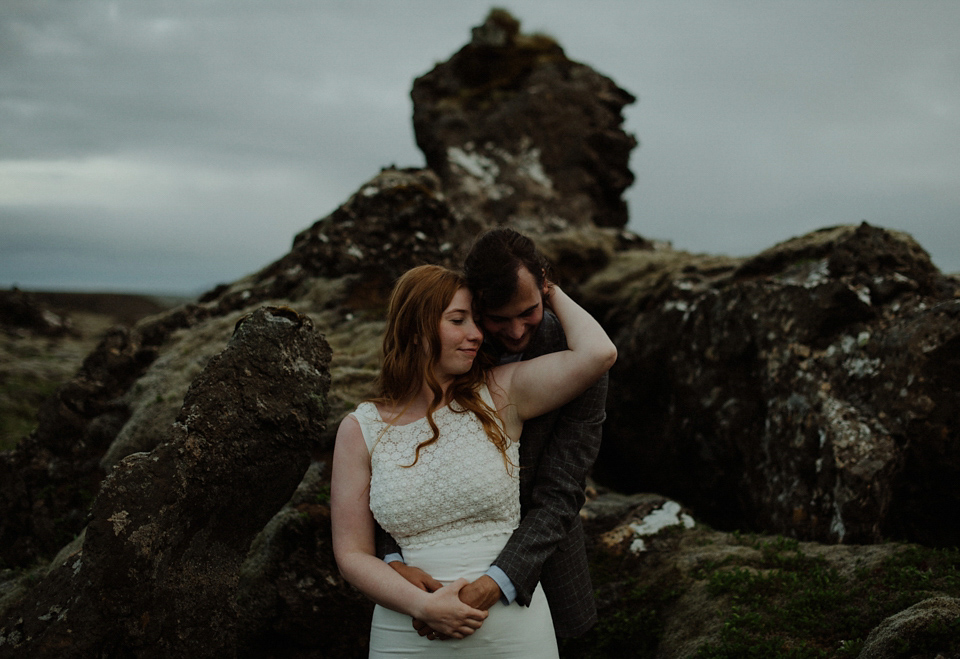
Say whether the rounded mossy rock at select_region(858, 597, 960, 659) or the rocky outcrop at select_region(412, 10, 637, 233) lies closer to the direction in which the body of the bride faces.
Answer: the rounded mossy rock

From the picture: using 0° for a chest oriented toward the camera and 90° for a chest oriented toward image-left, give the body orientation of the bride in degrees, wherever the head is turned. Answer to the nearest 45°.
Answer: approximately 0°

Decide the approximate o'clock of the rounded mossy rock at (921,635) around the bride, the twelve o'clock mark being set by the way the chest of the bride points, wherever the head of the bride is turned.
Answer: The rounded mossy rock is roughly at 9 o'clock from the bride.

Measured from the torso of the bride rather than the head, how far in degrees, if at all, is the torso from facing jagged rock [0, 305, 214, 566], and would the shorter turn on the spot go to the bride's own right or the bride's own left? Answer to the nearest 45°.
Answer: approximately 135° to the bride's own right

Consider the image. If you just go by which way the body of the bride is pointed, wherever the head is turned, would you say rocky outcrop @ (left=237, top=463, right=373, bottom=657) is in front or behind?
behind

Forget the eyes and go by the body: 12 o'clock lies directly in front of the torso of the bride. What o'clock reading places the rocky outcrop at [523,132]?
The rocky outcrop is roughly at 6 o'clock from the bride.

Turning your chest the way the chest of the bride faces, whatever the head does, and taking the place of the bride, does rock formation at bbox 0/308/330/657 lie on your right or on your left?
on your right
